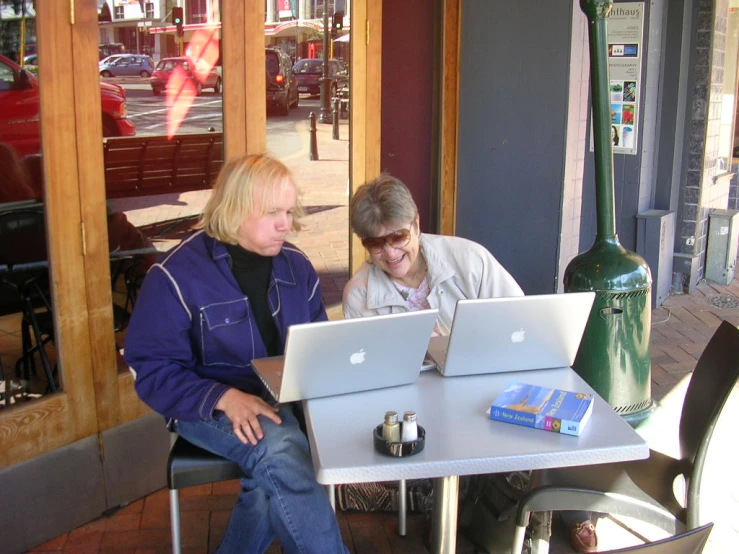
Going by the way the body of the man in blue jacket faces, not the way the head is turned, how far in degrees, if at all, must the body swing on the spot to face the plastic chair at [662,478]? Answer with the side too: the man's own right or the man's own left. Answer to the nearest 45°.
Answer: approximately 45° to the man's own left

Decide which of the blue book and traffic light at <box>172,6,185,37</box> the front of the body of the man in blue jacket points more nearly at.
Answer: the blue book

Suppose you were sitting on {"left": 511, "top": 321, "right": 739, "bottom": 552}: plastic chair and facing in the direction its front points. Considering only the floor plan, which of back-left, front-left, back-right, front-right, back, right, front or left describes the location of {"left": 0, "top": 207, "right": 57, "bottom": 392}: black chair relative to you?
front

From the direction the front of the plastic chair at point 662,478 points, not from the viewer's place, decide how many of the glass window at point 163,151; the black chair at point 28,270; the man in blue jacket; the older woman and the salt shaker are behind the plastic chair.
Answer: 0

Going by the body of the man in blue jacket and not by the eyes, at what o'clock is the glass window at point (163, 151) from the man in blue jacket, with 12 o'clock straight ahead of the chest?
The glass window is roughly at 7 o'clock from the man in blue jacket.

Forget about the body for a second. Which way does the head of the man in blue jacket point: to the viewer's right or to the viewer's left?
to the viewer's right

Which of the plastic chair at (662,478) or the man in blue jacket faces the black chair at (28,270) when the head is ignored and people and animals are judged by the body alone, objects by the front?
the plastic chair

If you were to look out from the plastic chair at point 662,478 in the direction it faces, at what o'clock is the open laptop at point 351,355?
The open laptop is roughly at 11 o'clock from the plastic chair.

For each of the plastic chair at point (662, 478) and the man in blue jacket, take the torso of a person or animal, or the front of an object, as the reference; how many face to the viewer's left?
1

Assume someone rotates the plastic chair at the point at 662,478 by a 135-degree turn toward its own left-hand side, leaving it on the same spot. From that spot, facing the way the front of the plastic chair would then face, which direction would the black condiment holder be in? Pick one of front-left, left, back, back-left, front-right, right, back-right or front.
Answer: right

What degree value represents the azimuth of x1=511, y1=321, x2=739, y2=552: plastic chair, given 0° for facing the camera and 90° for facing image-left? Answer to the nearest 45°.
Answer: approximately 90°

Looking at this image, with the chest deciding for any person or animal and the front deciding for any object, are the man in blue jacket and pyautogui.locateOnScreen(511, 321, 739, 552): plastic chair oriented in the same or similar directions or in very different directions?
very different directions

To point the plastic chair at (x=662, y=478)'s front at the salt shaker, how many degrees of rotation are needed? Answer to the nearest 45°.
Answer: approximately 45° to its left

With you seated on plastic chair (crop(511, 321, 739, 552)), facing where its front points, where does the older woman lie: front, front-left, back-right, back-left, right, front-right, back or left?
front-right

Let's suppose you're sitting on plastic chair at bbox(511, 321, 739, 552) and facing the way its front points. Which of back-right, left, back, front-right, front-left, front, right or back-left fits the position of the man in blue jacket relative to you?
front

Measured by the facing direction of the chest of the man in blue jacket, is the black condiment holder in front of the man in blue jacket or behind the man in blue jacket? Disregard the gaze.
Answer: in front

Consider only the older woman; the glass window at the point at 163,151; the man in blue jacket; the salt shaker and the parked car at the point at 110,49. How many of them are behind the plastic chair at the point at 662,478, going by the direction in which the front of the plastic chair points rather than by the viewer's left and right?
0

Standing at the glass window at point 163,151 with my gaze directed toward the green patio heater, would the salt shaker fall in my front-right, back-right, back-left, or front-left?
front-right
